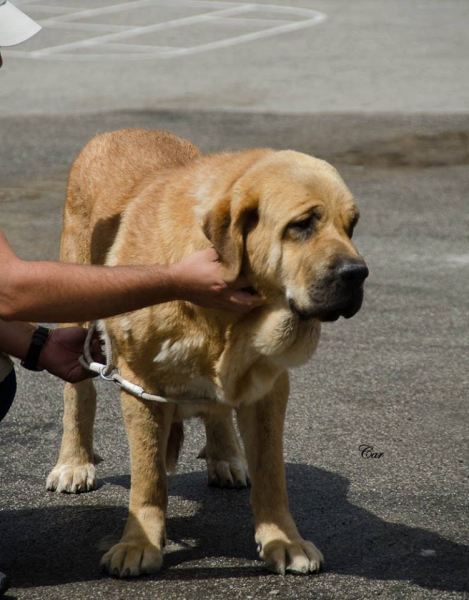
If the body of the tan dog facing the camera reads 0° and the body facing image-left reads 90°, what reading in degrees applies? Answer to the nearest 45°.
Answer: approximately 315°
